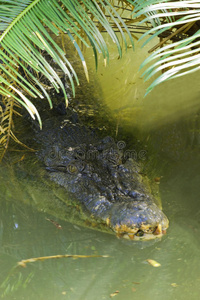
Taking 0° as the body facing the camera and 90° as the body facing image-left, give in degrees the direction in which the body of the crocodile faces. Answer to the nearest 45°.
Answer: approximately 315°

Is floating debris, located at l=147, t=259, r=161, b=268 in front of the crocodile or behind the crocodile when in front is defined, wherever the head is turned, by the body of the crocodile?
in front
